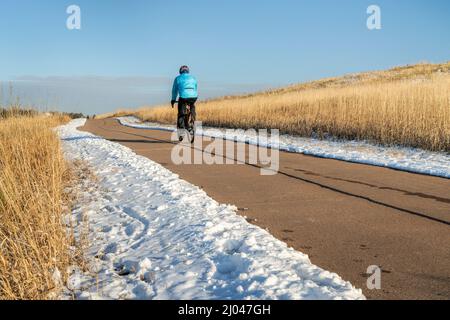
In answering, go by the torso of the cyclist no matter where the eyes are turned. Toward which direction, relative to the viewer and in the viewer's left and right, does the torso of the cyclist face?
facing away from the viewer and to the left of the viewer
